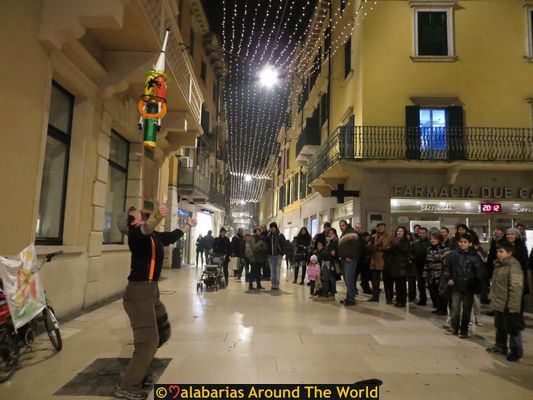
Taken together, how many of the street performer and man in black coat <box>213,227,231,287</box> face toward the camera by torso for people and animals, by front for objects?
1

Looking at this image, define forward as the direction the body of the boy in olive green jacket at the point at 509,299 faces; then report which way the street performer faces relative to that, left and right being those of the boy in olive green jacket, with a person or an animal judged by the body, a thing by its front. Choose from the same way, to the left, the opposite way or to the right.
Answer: the opposite way

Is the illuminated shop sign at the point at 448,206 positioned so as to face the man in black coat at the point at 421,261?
yes

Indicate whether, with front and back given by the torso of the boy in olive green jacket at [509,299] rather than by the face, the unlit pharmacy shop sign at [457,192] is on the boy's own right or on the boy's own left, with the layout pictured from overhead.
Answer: on the boy's own right

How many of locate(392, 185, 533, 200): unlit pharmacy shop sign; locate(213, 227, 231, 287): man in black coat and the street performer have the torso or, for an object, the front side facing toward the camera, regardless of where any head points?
2

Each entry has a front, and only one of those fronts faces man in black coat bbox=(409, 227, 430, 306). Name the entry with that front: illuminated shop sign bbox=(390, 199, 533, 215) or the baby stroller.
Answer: the illuminated shop sign

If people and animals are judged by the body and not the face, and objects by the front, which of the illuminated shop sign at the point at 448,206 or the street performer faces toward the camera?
the illuminated shop sign

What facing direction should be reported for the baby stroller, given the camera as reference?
facing the viewer and to the left of the viewer

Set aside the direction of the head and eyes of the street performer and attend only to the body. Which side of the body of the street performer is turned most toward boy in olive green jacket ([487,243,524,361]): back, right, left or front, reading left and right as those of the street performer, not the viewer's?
front

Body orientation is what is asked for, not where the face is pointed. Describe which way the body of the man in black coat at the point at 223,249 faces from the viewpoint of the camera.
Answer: toward the camera

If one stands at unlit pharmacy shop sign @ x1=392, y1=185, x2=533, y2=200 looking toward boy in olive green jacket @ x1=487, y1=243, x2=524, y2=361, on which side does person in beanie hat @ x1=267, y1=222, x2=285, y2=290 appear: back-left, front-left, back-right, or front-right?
front-right

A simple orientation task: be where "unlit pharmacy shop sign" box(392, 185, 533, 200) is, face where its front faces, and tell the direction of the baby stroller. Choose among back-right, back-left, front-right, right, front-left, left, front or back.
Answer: front-right

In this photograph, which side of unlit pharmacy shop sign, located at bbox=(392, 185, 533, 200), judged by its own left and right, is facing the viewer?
front

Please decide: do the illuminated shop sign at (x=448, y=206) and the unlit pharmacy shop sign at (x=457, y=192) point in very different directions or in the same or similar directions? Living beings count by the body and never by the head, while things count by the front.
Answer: same or similar directions

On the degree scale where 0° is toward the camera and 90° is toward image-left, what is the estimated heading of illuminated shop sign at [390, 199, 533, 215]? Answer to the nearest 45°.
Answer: approximately 0°
